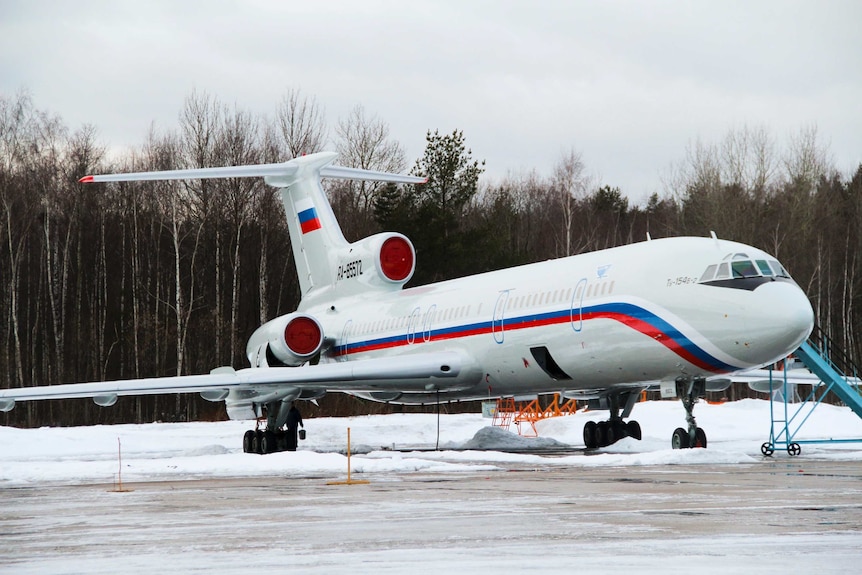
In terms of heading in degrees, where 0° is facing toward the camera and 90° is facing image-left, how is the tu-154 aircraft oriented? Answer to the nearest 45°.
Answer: approximately 315°
